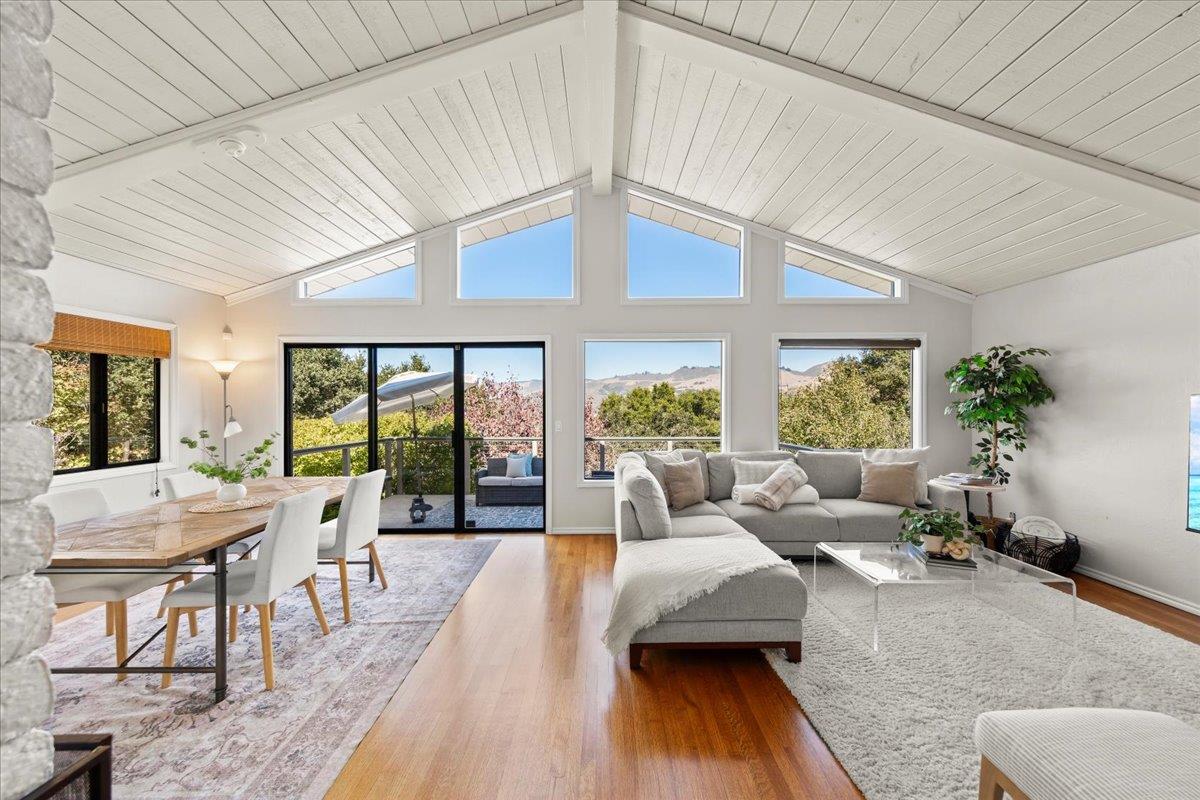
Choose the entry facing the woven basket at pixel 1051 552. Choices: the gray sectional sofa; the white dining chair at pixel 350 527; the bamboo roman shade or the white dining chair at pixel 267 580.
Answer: the bamboo roman shade

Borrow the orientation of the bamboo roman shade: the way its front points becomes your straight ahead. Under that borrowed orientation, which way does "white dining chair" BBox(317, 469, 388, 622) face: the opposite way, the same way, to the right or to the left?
the opposite way

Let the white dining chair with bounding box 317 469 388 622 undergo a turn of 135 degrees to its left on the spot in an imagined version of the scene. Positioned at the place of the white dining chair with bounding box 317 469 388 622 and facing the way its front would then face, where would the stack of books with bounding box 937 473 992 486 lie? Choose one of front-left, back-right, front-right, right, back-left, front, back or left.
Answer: left

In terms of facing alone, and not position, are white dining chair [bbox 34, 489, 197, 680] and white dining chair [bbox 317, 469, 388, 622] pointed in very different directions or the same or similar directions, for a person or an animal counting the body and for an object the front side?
very different directions

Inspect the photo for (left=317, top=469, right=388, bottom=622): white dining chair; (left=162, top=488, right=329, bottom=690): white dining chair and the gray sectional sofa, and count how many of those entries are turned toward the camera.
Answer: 1

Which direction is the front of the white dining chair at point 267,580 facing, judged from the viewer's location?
facing away from the viewer and to the left of the viewer

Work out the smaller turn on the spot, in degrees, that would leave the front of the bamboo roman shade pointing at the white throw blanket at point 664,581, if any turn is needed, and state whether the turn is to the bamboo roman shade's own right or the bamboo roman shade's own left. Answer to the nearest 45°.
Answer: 0° — it already faces it

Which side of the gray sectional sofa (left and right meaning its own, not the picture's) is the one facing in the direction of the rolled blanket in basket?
left

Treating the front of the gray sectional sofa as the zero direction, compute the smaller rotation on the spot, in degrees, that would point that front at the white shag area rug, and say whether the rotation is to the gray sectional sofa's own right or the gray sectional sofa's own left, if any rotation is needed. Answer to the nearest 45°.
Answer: approximately 45° to the gray sectional sofa's own left

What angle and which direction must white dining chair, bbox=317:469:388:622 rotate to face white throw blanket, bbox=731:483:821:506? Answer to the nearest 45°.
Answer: approximately 135° to its right

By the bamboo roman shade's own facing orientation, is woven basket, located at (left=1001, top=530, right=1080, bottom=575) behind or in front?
in front
